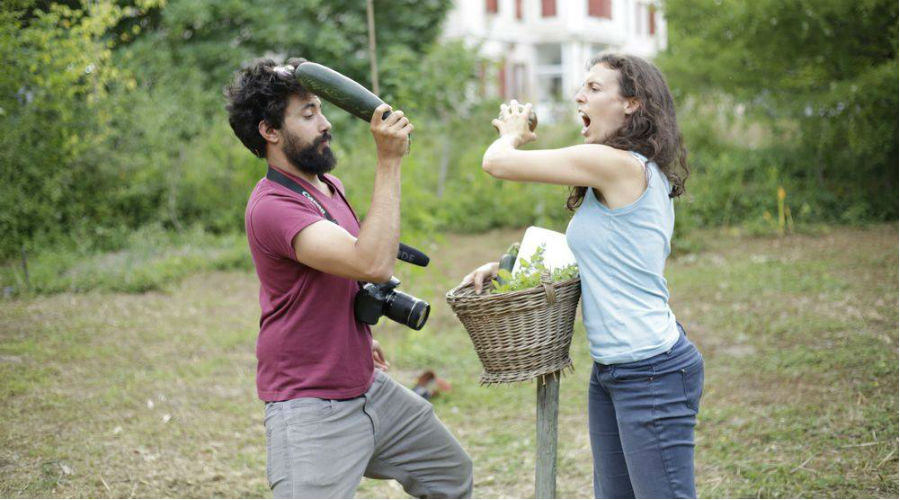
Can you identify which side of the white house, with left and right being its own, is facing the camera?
front

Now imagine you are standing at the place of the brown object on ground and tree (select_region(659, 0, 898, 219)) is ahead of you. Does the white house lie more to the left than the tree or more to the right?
left

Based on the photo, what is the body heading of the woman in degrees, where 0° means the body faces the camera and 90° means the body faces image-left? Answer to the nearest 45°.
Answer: approximately 90°

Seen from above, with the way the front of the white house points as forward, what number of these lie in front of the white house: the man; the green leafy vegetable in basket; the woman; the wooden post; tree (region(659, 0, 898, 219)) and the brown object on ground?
6

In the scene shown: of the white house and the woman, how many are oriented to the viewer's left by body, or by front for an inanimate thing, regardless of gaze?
1

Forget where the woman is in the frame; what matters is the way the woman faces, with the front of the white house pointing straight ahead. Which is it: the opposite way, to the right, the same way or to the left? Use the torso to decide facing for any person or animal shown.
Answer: to the right

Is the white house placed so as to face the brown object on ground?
yes

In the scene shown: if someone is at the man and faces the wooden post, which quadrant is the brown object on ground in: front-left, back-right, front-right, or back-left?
front-left

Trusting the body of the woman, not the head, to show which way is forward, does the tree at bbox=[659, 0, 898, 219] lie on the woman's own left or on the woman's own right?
on the woman's own right

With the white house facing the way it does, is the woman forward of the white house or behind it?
forward

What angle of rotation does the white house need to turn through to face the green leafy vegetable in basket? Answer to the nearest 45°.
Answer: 0° — it already faces it

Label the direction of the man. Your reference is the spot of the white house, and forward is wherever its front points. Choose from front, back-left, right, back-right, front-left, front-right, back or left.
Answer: front

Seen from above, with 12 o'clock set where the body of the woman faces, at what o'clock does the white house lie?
The white house is roughly at 3 o'clock from the woman.

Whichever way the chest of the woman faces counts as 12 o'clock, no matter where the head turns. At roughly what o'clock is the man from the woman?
The man is roughly at 12 o'clock from the woman.
